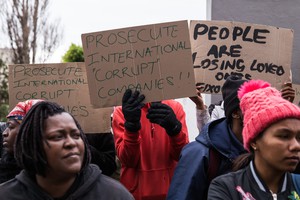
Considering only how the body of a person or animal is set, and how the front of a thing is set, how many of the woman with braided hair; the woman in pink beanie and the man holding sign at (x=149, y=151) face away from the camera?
0

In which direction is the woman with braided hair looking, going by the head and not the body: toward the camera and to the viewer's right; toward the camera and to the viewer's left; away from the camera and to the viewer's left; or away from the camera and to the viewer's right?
toward the camera and to the viewer's right

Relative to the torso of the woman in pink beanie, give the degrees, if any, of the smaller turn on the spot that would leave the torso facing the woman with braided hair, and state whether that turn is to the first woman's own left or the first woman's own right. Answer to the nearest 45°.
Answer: approximately 135° to the first woman's own right

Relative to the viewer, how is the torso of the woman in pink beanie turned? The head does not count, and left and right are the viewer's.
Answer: facing the viewer and to the right of the viewer

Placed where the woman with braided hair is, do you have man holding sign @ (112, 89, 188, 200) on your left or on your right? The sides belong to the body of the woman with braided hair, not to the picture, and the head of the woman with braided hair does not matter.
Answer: on your left

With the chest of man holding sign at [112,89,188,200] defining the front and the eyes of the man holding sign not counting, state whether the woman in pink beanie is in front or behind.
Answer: in front

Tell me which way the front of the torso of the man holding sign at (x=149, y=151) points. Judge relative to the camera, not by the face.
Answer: toward the camera

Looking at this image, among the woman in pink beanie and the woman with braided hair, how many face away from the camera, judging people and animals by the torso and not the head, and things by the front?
0
